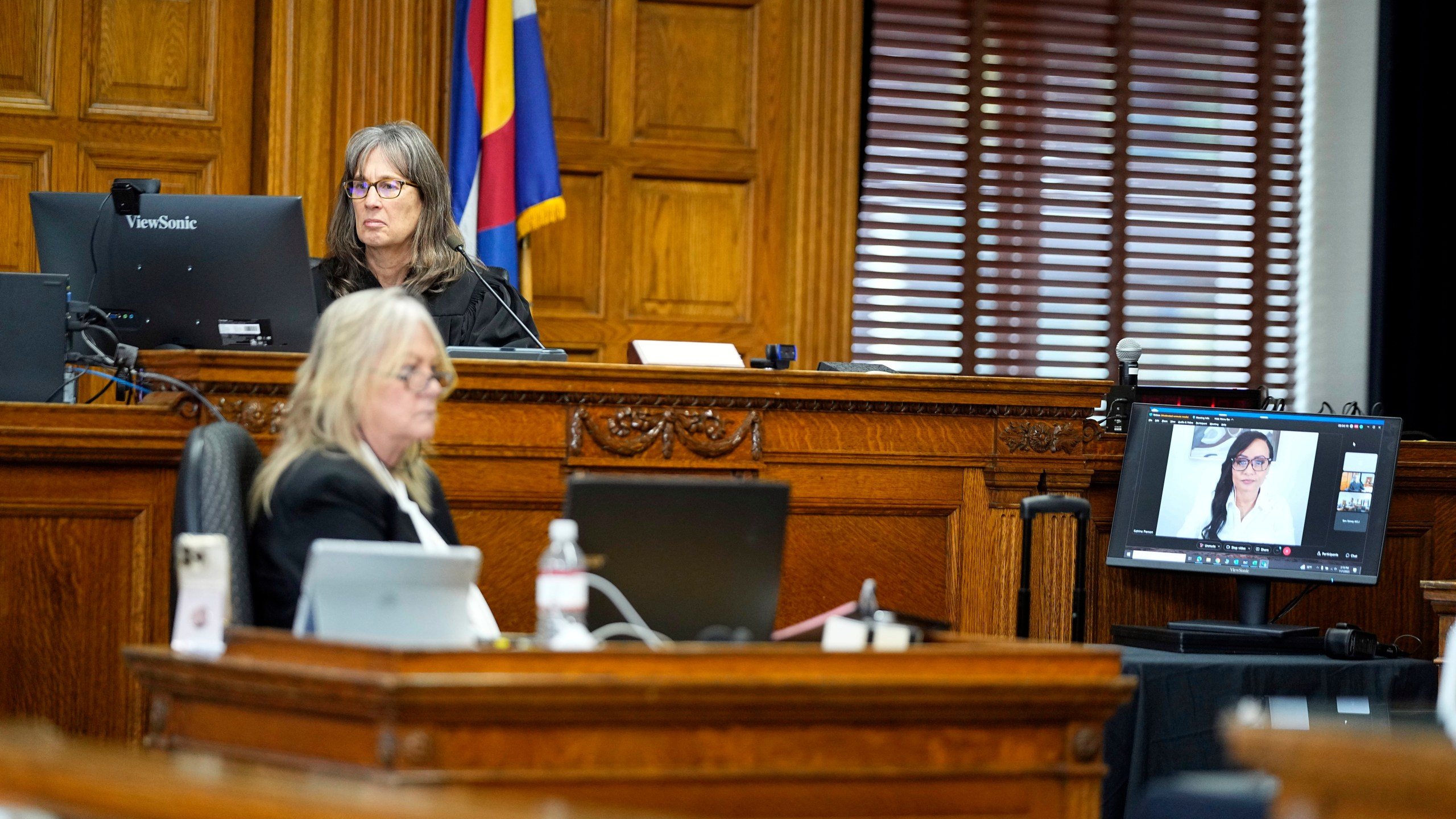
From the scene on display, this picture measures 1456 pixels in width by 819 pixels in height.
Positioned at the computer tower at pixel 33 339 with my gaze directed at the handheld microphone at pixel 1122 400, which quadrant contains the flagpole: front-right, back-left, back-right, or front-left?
front-left

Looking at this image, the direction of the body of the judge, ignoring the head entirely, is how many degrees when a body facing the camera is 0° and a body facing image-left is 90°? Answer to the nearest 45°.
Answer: approximately 45°

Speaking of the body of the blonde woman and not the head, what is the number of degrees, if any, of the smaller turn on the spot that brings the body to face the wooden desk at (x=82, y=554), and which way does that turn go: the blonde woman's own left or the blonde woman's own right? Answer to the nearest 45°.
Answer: approximately 180°

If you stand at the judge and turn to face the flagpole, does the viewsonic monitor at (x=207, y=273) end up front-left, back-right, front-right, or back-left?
back-left

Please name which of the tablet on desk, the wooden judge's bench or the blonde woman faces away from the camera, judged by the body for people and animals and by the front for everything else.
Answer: the tablet on desk

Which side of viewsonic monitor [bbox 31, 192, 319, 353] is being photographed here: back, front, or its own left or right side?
back

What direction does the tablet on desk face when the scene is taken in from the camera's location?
facing away from the viewer

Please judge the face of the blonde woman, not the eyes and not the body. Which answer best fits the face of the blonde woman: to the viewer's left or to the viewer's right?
to the viewer's right

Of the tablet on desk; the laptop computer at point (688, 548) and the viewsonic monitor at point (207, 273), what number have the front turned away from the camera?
3

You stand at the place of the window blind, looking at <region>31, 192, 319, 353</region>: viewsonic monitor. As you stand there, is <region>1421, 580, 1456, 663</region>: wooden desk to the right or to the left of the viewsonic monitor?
left

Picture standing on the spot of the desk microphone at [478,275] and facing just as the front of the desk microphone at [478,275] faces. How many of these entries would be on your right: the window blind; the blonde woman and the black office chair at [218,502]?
1

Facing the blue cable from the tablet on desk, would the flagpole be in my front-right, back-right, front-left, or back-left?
front-right

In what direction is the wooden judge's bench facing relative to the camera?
toward the camera

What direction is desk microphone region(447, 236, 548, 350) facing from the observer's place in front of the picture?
facing away from the viewer and to the left of the viewer

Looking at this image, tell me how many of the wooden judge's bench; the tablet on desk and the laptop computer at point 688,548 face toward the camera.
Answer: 1
